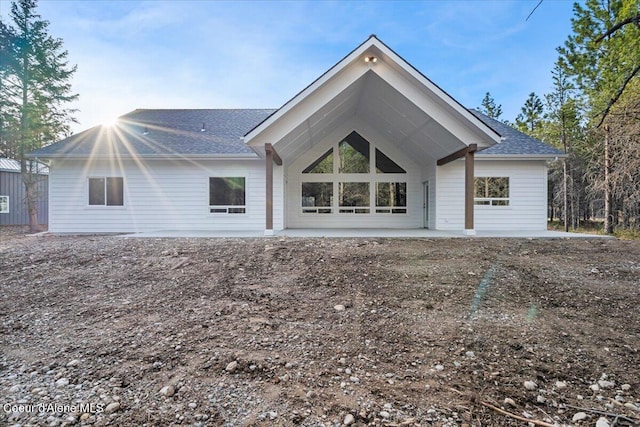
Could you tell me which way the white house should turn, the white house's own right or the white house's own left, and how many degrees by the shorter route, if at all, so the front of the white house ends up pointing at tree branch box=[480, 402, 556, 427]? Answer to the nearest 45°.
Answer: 0° — it already faces it

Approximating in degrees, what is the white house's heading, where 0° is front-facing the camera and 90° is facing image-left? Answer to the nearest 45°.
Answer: approximately 0°

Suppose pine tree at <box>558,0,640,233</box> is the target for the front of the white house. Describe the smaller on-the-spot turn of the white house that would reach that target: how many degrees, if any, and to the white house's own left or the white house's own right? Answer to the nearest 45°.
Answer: approximately 90° to the white house's own left

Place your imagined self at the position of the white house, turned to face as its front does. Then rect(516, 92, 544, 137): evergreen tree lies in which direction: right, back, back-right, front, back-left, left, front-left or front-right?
back-left

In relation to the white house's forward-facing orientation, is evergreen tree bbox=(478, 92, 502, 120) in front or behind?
behind
